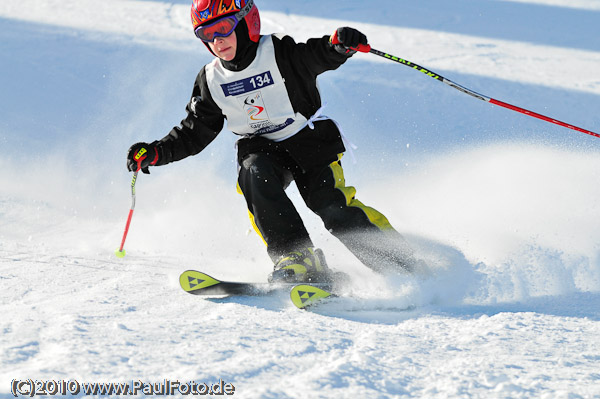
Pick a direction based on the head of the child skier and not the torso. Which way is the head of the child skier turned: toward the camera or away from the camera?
toward the camera

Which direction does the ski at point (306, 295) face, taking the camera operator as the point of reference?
facing the viewer and to the left of the viewer

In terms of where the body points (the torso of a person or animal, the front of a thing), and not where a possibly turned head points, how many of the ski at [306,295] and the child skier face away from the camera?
0
